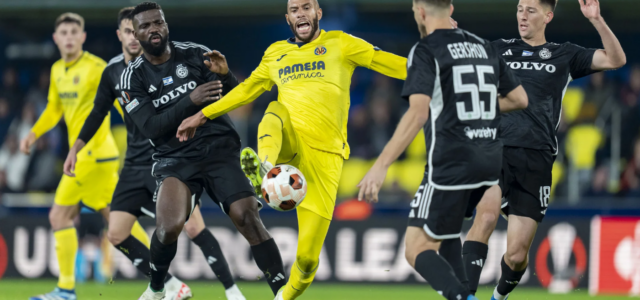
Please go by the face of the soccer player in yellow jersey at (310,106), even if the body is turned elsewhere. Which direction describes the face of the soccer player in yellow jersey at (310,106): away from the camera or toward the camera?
toward the camera

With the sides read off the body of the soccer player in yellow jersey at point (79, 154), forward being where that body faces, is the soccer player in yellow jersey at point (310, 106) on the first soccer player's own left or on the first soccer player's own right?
on the first soccer player's own left

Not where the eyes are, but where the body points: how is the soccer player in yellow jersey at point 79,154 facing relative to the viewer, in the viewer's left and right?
facing the viewer and to the left of the viewer

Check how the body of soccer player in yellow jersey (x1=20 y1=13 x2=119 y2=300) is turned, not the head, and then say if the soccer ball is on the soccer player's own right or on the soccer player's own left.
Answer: on the soccer player's own left
